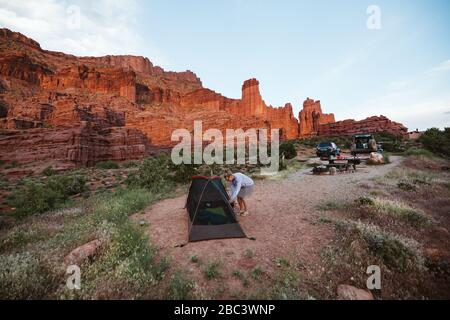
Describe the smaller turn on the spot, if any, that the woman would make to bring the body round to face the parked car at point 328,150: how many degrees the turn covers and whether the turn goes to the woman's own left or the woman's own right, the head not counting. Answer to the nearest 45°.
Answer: approximately 135° to the woman's own right

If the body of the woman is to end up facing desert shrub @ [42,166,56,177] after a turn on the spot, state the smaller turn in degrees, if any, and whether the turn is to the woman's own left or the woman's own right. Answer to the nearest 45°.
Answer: approximately 45° to the woman's own right

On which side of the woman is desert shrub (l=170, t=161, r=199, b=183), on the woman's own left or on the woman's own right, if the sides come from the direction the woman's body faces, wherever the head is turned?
on the woman's own right

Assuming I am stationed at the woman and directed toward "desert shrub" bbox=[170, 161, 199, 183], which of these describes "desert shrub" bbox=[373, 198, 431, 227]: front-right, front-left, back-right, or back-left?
back-right

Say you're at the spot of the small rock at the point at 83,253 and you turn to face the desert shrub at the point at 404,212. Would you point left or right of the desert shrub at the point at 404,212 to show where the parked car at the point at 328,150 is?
left

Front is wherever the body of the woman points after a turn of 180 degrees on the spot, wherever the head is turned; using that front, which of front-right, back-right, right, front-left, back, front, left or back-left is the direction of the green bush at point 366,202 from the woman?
front

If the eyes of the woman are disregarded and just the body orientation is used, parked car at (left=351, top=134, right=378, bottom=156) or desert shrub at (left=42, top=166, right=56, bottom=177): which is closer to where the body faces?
the desert shrub

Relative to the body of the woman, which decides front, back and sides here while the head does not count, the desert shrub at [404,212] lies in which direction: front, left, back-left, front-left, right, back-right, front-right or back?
back

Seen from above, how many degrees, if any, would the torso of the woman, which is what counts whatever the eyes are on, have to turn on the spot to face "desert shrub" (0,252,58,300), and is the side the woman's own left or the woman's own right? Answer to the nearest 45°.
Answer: approximately 45° to the woman's own left

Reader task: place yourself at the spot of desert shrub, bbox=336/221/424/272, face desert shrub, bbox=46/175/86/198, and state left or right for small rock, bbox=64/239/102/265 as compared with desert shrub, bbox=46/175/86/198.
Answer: left

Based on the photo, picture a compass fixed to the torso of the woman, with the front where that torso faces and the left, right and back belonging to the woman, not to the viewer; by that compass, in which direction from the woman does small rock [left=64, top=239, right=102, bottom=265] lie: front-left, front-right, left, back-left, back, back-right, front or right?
front-left

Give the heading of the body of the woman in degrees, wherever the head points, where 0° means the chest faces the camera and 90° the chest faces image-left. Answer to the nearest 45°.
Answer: approximately 90°
